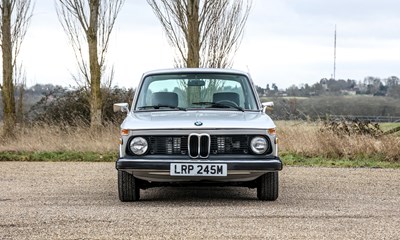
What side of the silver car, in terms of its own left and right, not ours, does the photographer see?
front
